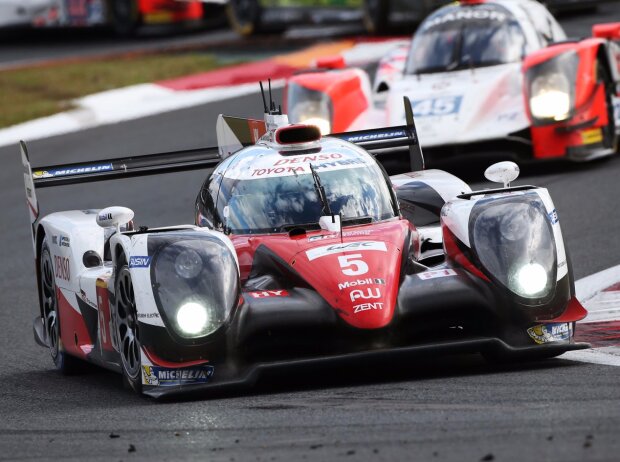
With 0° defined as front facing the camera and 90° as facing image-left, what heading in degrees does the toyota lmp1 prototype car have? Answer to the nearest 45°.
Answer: approximately 0°

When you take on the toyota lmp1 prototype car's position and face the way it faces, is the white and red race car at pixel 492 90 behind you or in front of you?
behind
